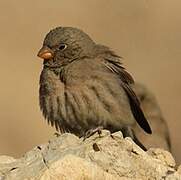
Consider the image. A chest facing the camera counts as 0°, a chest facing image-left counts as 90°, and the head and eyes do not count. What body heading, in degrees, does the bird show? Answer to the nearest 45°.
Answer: approximately 45°
